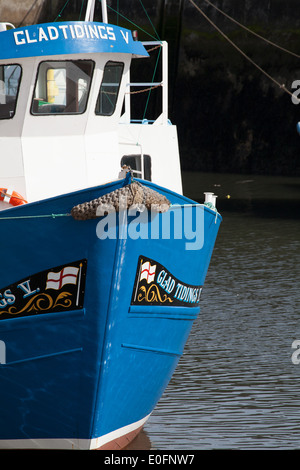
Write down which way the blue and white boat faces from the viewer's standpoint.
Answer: facing the viewer and to the right of the viewer
